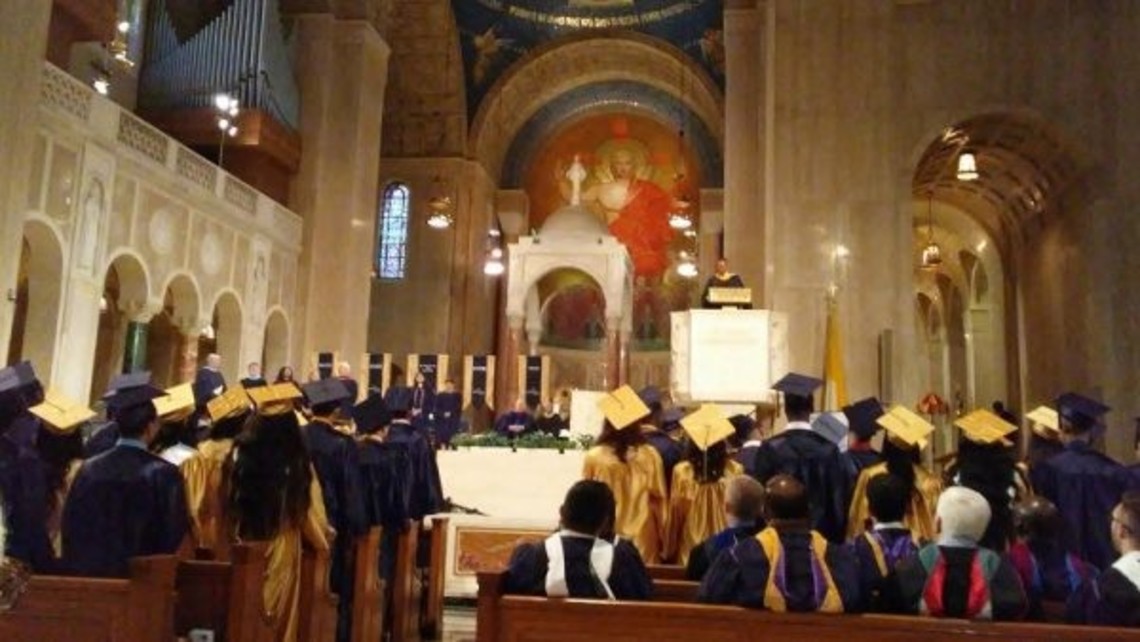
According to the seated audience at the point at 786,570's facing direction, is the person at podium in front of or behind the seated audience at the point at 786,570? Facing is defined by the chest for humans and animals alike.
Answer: in front

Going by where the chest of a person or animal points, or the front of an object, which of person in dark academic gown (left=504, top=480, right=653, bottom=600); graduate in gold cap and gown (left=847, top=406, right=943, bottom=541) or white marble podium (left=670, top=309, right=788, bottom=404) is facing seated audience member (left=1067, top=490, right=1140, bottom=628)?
the white marble podium

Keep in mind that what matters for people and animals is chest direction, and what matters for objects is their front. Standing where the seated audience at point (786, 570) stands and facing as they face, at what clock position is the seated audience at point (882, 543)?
the seated audience at point (882, 543) is roughly at 1 o'clock from the seated audience at point (786, 570).

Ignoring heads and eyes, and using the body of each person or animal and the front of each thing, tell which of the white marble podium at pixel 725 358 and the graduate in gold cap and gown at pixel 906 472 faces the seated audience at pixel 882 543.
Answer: the white marble podium

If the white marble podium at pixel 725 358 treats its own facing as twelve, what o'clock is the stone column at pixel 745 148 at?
The stone column is roughly at 6 o'clock from the white marble podium.

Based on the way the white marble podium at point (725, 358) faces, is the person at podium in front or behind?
behind

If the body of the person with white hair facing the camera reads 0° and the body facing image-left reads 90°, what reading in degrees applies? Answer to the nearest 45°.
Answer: approximately 180°

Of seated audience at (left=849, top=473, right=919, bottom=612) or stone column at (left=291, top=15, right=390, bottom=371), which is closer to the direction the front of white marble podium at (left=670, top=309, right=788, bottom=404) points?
the seated audience

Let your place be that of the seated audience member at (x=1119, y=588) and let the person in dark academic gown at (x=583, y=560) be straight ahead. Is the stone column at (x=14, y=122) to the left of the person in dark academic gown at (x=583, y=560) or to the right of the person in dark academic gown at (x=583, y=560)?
right

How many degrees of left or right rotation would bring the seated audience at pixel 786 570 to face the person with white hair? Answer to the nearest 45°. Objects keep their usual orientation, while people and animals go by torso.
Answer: approximately 90° to their right

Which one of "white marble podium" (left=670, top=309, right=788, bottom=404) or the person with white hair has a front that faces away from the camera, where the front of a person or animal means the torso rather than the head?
the person with white hair

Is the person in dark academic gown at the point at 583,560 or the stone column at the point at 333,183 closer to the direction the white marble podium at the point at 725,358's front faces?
the person in dark academic gown

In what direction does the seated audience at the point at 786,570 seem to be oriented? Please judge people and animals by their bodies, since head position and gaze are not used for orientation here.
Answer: away from the camera

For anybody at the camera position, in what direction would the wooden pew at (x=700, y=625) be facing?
facing away from the viewer
